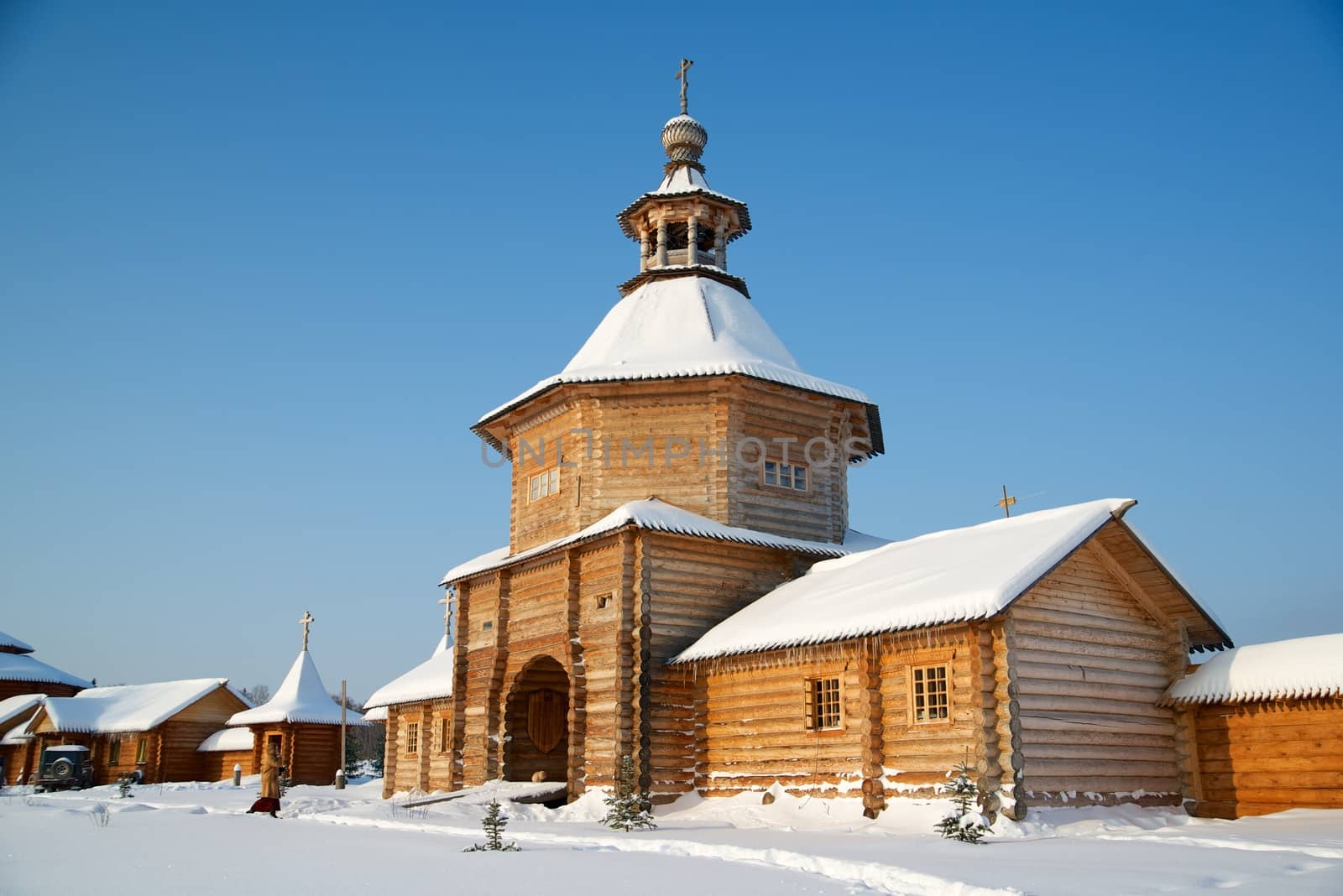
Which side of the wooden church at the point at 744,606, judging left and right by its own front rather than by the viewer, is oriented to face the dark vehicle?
right

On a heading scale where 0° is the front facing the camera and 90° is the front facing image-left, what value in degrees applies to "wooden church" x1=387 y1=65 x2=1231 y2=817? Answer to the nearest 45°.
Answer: approximately 45°

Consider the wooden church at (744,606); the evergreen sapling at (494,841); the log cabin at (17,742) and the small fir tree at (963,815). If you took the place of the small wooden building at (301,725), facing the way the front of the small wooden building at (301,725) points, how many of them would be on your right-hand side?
1

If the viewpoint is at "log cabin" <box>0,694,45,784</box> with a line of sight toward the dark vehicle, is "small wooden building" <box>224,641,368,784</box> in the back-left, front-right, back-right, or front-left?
front-left

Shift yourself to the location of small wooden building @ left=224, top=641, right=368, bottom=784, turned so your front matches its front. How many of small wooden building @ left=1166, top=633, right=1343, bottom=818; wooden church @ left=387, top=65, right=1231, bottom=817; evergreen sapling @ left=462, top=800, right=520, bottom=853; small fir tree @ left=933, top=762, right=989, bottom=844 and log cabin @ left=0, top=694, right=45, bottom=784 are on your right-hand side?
1

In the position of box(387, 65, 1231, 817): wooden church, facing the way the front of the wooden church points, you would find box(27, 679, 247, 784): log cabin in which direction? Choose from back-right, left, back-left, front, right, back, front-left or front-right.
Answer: right

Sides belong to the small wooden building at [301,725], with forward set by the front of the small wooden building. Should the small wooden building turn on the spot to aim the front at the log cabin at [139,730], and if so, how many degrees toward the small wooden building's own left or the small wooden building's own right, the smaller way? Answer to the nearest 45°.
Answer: approximately 90° to the small wooden building's own right

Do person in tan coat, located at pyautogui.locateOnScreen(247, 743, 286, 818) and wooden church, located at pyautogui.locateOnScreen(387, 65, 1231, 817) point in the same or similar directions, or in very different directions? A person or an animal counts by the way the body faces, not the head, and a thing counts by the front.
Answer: very different directions
